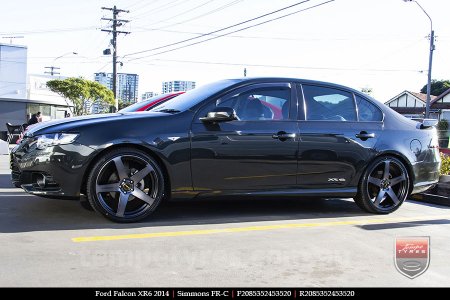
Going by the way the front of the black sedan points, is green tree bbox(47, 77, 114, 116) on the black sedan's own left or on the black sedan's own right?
on the black sedan's own right

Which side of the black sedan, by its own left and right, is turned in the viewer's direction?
left
